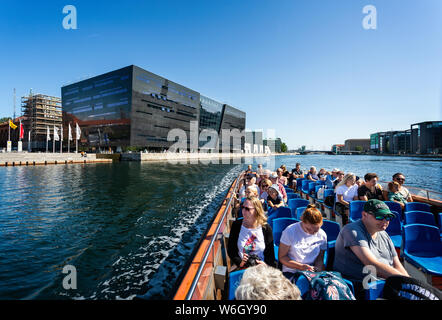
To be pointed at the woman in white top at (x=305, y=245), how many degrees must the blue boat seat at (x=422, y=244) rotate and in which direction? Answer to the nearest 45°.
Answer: approximately 90° to its right

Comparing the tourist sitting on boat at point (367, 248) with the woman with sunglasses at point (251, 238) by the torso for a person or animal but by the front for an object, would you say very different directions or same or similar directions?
same or similar directions

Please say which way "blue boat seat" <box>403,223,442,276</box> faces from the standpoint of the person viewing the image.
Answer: facing the viewer and to the right of the viewer

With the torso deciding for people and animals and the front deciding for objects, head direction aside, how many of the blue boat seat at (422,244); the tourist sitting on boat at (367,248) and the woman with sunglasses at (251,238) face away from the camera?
0

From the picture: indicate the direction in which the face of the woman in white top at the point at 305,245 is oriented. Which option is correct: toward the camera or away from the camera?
toward the camera

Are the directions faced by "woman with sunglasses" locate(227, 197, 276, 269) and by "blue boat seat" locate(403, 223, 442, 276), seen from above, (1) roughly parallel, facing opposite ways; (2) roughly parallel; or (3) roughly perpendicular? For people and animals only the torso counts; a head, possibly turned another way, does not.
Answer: roughly parallel

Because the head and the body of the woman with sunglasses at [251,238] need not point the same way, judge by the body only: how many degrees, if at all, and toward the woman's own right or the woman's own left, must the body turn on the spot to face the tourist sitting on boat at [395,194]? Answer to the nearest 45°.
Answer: approximately 135° to the woman's own left

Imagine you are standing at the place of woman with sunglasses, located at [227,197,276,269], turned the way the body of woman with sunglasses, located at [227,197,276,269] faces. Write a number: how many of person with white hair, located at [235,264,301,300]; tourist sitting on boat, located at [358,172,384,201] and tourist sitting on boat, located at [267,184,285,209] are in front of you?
1

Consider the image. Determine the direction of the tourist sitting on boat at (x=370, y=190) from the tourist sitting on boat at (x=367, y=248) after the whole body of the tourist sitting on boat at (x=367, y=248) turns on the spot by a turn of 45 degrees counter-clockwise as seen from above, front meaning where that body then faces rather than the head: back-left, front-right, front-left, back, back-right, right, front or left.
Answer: left

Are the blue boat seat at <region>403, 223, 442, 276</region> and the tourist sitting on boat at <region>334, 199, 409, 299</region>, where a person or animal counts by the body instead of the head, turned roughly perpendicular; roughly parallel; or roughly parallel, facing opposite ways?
roughly parallel

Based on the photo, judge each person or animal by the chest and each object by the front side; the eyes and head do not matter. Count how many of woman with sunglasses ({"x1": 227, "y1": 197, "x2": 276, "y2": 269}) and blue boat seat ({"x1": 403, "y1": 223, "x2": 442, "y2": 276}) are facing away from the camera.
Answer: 0

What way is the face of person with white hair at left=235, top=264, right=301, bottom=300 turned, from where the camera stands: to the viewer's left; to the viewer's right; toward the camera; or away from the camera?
away from the camera

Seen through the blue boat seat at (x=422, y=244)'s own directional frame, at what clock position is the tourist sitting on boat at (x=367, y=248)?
The tourist sitting on boat is roughly at 2 o'clock from the blue boat seat.

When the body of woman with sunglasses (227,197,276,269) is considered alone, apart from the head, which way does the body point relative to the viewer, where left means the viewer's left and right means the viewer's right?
facing the viewer

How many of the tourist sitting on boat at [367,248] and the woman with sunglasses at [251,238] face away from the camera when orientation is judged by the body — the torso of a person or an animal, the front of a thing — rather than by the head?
0
